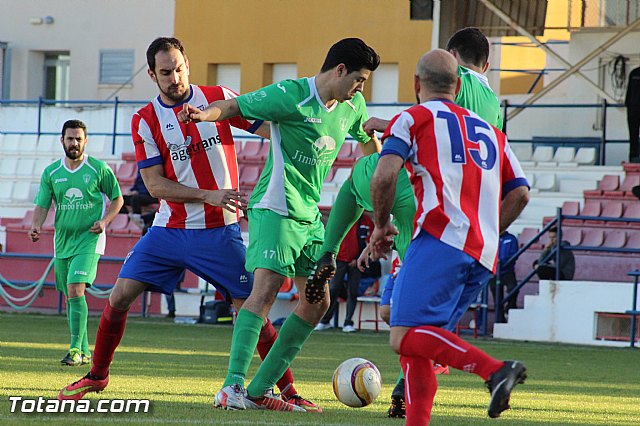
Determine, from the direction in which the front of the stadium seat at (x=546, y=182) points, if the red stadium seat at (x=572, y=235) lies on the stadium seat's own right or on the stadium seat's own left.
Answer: on the stadium seat's own left

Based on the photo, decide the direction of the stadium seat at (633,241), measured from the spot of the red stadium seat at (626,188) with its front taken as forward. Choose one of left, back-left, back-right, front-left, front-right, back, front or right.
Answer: front-left

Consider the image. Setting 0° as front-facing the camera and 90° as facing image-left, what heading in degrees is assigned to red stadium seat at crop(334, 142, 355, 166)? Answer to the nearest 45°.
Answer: approximately 45°

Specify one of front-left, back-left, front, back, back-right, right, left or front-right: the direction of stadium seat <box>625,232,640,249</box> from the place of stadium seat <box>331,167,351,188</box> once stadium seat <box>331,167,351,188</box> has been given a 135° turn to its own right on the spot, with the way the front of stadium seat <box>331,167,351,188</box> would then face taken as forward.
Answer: back-right

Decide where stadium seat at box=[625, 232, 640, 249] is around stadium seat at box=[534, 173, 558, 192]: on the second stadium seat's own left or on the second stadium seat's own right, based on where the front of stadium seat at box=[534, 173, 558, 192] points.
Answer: on the second stadium seat's own left

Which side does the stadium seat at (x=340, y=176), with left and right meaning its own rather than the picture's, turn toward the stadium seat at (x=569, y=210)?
left

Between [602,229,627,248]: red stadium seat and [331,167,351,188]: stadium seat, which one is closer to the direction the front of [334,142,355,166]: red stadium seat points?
the stadium seat

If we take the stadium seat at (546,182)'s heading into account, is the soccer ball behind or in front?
in front

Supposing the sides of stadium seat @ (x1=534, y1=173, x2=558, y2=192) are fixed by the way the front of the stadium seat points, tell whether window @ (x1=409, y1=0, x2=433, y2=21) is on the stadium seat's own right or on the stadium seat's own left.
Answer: on the stadium seat's own right

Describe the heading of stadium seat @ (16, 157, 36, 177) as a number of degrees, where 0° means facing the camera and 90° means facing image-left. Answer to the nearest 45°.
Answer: approximately 45°

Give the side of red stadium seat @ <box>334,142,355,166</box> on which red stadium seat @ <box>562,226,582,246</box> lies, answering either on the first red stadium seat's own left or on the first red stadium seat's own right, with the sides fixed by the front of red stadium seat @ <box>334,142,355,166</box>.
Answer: on the first red stadium seat's own left

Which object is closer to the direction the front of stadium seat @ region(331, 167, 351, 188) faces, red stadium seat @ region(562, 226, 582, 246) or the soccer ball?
the soccer ball
